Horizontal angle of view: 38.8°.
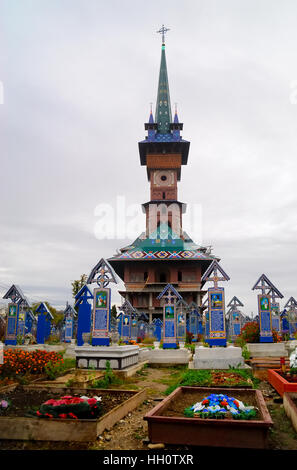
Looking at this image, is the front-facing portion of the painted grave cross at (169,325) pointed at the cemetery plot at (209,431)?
yes

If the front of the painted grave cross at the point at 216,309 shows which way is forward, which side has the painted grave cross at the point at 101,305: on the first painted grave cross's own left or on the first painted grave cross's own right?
on the first painted grave cross's own right

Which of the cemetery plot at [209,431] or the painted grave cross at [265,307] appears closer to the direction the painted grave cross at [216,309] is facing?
the cemetery plot

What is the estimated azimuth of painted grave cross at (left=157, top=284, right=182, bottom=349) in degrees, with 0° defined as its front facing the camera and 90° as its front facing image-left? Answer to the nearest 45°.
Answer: approximately 0°

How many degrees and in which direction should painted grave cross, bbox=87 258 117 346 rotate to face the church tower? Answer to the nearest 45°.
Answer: approximately 180°

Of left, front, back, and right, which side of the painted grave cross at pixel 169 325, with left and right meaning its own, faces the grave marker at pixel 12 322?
right

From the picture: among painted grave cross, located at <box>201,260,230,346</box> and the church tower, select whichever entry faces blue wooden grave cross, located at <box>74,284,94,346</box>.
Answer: the church tower

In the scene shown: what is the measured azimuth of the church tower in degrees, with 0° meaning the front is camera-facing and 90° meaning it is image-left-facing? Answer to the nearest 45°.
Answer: approximately 0°

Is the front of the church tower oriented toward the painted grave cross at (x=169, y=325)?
yes
